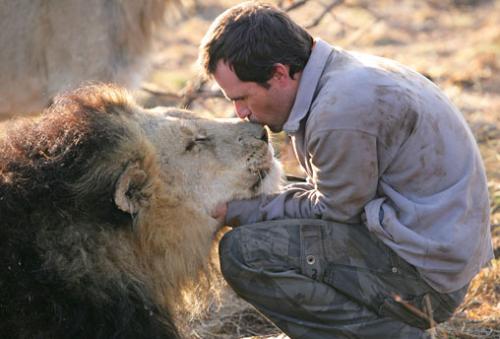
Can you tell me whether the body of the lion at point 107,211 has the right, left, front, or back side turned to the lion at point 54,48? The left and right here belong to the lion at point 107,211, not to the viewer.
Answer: left

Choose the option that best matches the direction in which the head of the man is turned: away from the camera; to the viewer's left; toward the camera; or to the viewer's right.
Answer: to the viewer's left

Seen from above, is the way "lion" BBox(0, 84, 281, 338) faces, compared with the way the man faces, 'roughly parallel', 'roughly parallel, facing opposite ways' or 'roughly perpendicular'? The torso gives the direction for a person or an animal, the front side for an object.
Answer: roughly parallel, facing opposite ways

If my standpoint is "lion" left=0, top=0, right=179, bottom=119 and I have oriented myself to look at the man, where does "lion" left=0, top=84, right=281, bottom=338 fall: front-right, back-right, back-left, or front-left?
front-right

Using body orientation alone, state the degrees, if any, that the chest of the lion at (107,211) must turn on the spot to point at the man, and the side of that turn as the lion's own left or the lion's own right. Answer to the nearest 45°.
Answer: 0° — it already faces them

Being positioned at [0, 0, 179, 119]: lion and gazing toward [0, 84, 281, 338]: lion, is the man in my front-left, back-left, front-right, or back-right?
front-left

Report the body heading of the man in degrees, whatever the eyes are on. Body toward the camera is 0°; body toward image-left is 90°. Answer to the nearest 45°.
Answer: approximately 90°

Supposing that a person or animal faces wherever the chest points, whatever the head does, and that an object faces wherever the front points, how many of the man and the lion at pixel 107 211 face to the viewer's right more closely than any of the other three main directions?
1

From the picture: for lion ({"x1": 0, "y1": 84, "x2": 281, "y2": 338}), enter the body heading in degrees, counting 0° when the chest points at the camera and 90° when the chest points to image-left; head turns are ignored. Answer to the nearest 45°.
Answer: approximately 270°
